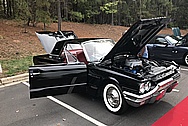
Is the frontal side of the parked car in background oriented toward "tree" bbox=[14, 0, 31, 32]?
no

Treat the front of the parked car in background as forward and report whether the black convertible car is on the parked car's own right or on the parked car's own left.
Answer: on the parked car's own right

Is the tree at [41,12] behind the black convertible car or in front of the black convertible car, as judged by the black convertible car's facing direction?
behind

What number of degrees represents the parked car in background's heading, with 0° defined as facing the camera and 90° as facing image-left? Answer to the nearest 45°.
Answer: approximately 315°

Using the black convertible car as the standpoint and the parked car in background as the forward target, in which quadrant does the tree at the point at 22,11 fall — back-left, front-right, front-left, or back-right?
front-left
